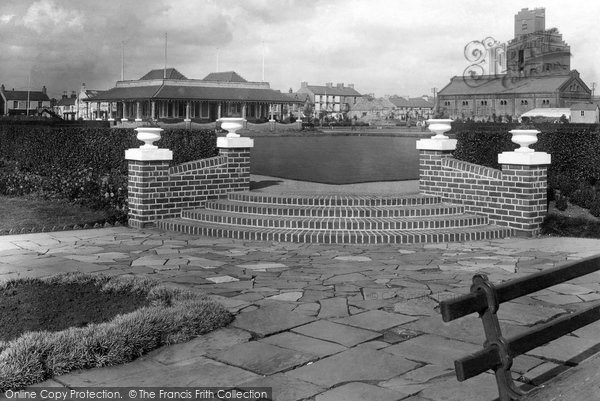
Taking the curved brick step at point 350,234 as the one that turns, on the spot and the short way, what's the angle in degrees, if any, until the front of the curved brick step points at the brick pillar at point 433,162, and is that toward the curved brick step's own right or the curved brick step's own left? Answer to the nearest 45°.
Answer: approximately 135° to the curved brick step's own left

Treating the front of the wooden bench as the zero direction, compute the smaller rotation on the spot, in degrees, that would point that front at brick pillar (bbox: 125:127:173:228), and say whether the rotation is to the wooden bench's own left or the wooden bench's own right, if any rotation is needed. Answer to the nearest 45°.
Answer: approximately 180°

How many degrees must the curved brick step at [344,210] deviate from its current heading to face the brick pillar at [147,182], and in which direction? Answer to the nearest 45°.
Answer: approximately 90° to its right

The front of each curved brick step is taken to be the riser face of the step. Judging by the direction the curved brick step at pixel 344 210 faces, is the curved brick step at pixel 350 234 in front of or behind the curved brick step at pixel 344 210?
in front

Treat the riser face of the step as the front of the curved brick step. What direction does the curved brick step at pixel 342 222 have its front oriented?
toward the camera

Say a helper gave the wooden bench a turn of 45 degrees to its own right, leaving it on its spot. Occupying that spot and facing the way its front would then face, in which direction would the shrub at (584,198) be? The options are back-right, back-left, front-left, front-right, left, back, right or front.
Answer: back

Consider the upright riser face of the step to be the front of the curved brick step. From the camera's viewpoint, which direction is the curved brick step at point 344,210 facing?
toward the camera

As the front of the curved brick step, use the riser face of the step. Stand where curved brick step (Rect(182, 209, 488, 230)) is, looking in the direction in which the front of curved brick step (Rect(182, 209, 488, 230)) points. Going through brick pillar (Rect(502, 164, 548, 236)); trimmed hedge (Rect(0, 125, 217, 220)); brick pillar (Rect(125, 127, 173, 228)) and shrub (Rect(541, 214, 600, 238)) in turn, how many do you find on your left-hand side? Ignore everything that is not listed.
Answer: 2

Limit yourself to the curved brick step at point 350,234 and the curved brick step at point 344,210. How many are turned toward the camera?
2

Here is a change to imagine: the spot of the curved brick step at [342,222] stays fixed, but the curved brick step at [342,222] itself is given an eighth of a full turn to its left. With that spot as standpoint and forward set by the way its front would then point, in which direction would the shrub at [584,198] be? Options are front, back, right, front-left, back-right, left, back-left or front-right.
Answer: left

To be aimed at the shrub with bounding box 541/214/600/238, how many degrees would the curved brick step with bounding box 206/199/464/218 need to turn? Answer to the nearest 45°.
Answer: approximately 90° to its left

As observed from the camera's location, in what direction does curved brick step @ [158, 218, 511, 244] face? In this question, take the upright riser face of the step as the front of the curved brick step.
facing the viewer

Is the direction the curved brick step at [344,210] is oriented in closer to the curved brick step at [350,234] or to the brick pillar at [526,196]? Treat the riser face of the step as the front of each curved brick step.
the curved brick step
